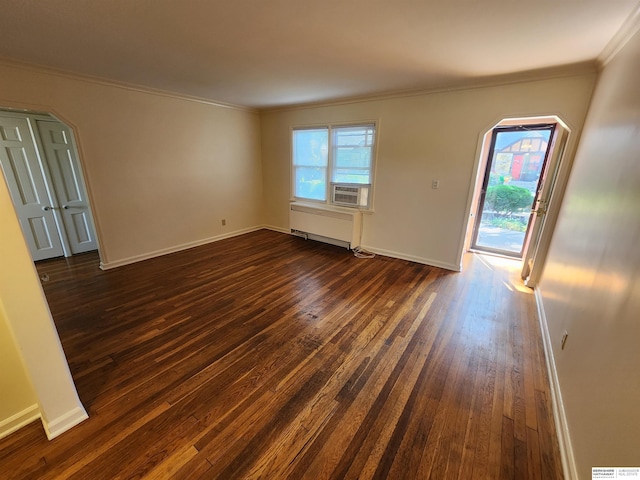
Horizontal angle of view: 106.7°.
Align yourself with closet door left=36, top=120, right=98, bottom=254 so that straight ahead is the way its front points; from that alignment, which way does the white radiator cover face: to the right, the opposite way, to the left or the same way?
to the right

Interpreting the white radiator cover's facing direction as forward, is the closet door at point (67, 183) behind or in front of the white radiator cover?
in front

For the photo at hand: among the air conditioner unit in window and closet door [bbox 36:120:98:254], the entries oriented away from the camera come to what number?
0

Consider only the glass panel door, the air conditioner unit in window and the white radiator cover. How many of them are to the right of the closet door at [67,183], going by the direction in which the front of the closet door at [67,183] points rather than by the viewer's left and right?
0

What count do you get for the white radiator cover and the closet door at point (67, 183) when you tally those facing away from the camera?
0

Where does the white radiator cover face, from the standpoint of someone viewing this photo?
facing the viewer and to the left of the viewer

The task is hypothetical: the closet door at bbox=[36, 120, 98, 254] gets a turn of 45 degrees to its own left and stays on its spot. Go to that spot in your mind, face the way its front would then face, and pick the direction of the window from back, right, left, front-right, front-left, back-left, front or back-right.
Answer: front

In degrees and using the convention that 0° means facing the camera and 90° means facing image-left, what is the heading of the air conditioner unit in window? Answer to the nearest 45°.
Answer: approximately 45°

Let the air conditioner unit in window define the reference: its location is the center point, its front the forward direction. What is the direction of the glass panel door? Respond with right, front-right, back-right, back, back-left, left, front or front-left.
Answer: back-left

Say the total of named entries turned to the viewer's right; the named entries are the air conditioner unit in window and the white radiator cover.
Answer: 0

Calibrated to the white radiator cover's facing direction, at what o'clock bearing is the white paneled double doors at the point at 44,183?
The white paneled double doors is roughly at 1 o'clock from the white radiator cover.

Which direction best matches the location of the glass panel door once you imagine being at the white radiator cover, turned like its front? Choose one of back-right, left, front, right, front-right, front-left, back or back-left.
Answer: back-left

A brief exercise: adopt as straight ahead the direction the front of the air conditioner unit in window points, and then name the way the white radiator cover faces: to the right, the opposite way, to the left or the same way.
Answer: the same way

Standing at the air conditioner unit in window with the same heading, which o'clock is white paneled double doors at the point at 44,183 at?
The white paneled double doors is roughly at 1 o'clock from the air conditioner unit in window.
